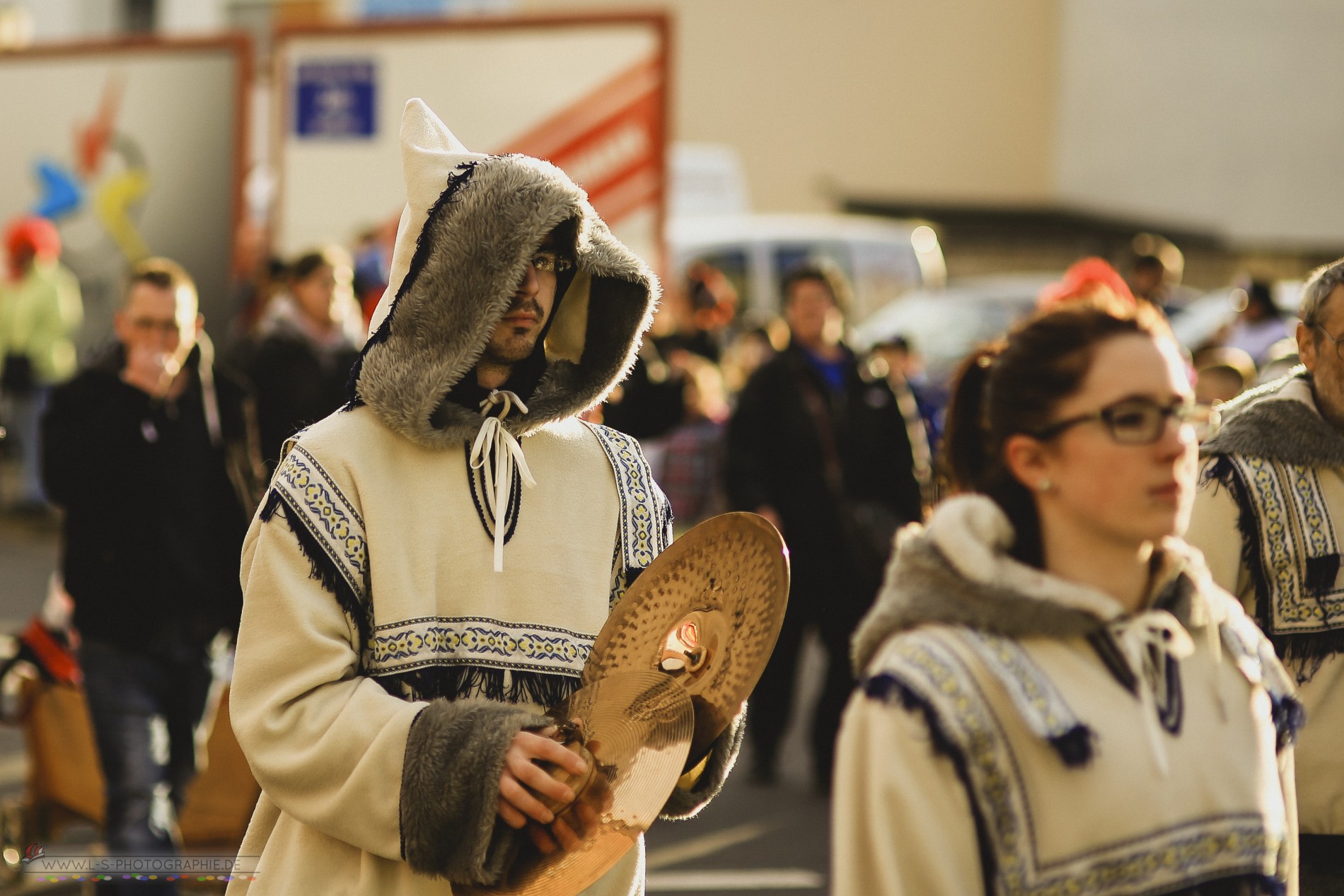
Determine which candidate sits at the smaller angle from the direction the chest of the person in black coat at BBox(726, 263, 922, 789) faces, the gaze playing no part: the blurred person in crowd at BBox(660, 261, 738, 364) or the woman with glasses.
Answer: the woman with glasses

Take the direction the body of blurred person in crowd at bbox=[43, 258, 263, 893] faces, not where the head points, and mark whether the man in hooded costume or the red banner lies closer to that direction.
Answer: the man in hooded costume

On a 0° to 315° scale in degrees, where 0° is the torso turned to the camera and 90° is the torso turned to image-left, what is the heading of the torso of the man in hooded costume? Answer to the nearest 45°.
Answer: approximately 315°

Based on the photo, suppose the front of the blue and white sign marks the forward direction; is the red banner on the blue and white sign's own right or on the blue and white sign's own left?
on the blue and white sign's own left

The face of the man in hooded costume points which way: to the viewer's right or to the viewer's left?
to the viewer's right

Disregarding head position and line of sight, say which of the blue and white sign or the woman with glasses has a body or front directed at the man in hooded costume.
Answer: the blue and white sign

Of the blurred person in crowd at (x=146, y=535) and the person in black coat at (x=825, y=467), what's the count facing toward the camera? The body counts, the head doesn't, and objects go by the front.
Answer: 2

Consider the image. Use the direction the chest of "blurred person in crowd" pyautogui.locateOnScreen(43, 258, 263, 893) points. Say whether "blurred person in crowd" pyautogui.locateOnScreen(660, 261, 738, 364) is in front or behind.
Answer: behind

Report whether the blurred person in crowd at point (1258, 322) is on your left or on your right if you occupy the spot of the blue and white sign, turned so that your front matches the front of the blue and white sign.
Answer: on your left

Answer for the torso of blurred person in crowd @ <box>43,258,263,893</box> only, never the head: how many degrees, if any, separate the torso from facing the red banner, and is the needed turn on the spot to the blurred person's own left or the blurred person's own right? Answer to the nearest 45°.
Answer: approximately 135° to the blurred person's own left
